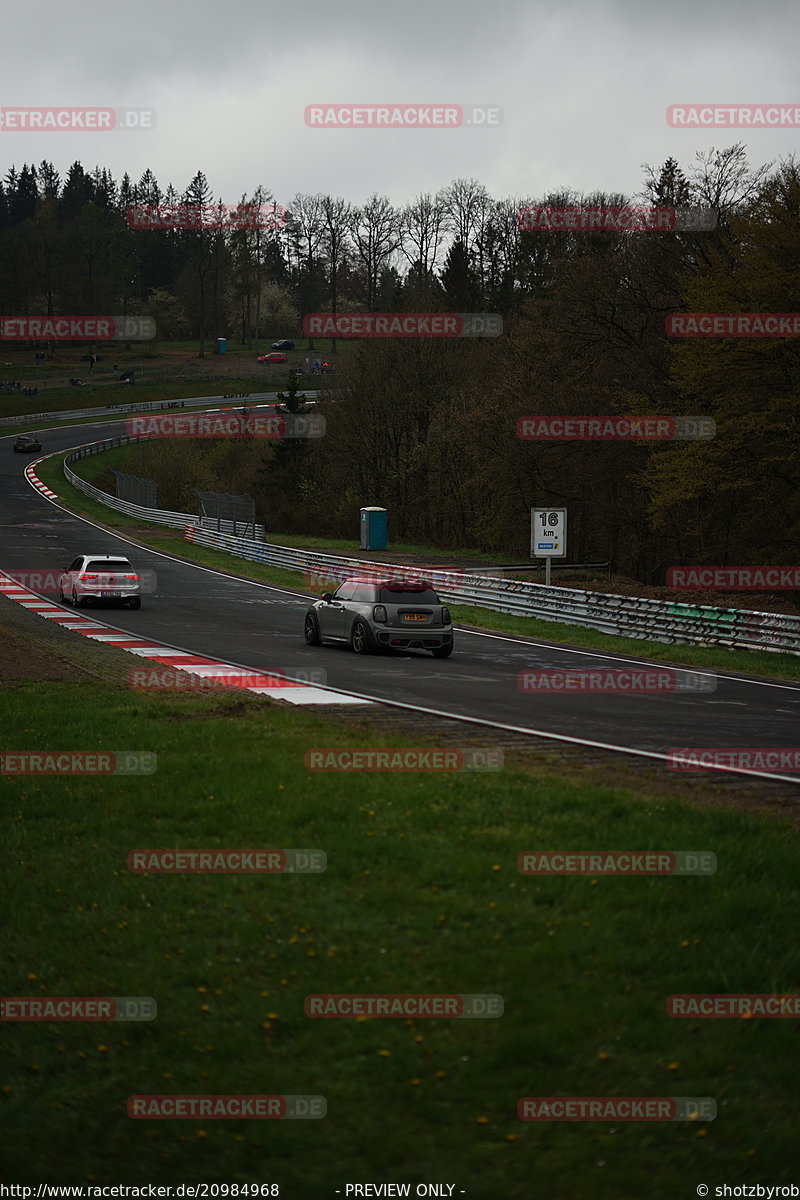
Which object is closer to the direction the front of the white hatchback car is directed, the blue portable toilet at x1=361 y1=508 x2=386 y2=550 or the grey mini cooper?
the blue portable toilet

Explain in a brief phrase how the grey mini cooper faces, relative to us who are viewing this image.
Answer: facing away from the viewer and to the left of the viewer

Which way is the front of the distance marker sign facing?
toward the camera

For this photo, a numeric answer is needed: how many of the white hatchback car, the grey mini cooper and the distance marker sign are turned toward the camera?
1

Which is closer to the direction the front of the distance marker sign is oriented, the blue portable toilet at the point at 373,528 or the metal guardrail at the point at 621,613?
the metal guardrail

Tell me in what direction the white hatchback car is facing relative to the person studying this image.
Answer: facing away from the viewer and to the left of the viewer

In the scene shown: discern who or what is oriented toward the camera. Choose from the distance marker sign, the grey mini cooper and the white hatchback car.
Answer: the distance marker sign

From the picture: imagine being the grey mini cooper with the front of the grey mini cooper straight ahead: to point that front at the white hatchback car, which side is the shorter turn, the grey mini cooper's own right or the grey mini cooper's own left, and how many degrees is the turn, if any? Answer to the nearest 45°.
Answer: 0° — it already faces it

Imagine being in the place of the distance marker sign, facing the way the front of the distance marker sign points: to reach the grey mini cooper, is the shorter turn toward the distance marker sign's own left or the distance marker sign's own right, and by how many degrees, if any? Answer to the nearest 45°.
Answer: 0° — it already faces it

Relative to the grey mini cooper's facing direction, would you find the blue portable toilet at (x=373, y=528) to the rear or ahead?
ahead

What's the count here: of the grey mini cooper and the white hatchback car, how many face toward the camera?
0

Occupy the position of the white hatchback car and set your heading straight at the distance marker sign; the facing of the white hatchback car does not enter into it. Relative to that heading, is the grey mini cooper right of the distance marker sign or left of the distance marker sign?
right

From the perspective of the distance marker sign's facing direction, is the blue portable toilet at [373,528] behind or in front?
behind

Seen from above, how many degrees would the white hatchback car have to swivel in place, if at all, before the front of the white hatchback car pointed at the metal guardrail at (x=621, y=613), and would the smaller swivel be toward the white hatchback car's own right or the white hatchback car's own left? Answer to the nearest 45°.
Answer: approximately 180°
